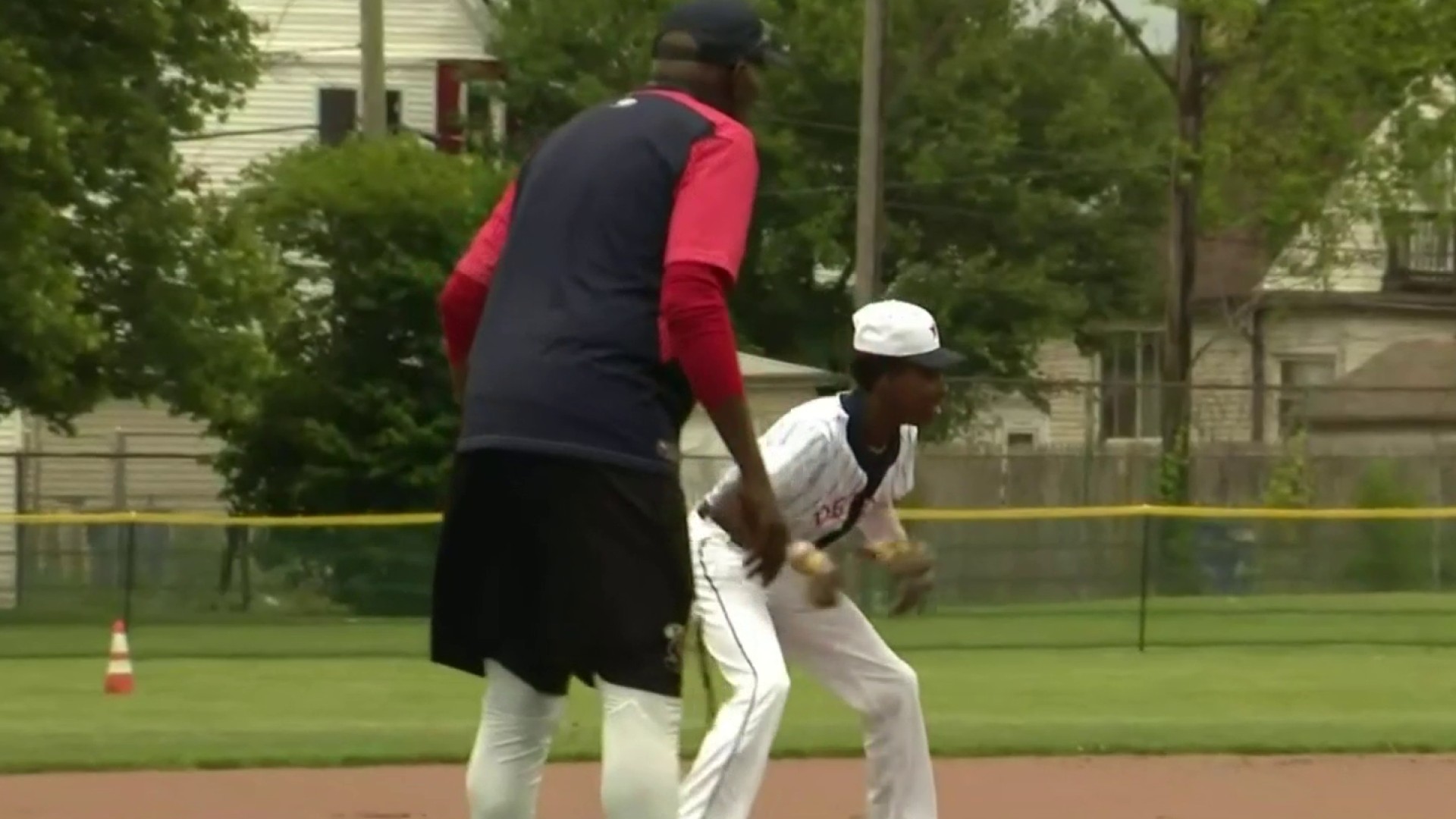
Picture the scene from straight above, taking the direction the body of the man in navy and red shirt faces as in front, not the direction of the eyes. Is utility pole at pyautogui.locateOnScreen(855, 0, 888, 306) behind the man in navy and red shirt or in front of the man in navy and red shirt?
in front

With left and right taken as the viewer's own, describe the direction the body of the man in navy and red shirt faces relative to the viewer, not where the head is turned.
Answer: facing away from the viewer and to the right of the viewer

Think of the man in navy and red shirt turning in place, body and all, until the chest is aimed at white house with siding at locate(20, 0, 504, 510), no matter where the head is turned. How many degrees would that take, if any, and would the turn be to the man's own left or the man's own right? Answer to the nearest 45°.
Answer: approximately 45° to the man's own left

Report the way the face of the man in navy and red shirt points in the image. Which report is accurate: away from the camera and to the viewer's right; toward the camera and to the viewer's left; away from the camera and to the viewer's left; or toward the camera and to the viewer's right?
away from the camera and to the viewer's right

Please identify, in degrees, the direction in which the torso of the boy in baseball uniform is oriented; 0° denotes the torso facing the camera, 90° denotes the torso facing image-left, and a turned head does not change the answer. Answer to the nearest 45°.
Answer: approximately 315°

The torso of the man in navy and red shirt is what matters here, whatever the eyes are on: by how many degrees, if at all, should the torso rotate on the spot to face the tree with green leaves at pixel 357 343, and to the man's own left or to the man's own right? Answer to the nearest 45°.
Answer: approximately 45° to the man's own left

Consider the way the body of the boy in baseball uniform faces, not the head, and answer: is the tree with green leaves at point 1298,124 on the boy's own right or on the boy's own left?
on the boy's own left

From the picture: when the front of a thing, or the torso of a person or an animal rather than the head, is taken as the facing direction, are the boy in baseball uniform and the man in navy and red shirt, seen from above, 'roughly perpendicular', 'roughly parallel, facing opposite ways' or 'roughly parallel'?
roughly perpendicular

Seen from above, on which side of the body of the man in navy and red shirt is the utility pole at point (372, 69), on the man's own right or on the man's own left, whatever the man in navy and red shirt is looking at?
on the man's own left
